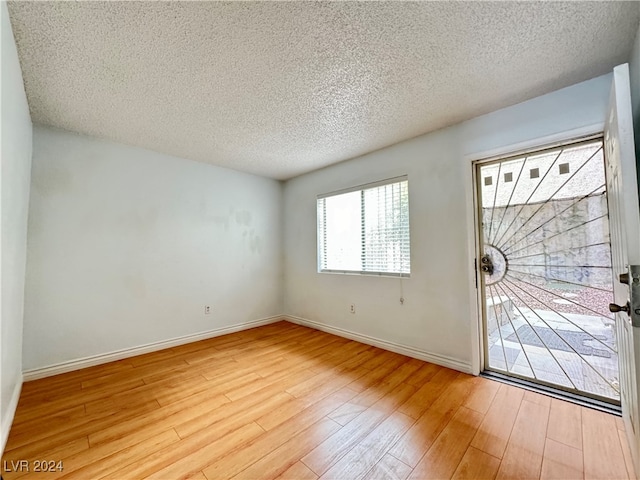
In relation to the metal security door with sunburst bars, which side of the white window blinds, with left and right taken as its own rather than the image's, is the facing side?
left

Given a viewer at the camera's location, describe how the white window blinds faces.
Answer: facing the viewer and to the left of the viewer
